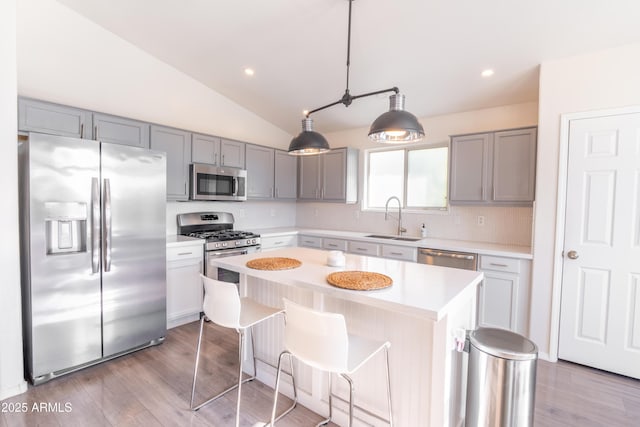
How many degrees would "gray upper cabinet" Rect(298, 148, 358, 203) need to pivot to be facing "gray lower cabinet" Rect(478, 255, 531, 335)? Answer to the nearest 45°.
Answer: approximately 90° to its left

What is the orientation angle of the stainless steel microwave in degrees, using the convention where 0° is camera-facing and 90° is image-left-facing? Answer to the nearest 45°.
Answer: approximately 315°

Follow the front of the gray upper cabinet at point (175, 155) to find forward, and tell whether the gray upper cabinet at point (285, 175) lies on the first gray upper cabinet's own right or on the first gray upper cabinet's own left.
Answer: on the first gray upper cabinet's own left

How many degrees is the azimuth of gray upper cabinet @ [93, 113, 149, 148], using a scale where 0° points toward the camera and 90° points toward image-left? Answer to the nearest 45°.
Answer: approximately 315°

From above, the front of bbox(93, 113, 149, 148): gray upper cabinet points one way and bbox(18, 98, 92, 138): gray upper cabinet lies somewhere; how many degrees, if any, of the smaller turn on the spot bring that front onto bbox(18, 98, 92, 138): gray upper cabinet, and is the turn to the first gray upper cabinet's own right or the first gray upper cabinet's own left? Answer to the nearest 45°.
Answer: approximately 135° to the first gray upper cabinet's own right

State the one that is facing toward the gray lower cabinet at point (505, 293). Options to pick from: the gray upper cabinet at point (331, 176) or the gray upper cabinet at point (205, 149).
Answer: the gray upper cabinet at point (205, 149)

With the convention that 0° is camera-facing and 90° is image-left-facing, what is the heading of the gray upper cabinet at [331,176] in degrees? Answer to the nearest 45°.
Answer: approximately 45°
